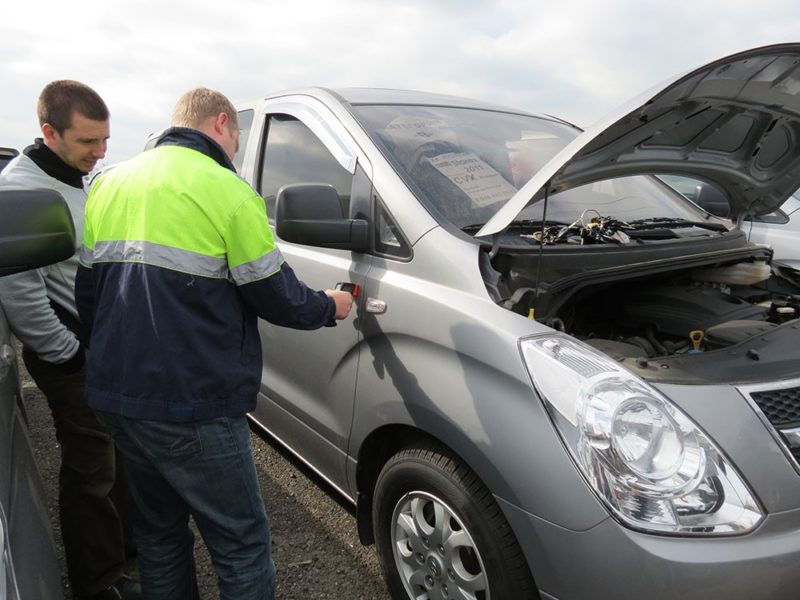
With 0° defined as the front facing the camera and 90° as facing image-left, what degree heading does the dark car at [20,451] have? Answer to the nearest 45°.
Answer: approximately 0°

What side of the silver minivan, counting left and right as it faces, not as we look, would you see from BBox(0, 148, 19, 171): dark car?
back

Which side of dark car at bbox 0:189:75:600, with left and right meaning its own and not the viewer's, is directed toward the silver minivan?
left

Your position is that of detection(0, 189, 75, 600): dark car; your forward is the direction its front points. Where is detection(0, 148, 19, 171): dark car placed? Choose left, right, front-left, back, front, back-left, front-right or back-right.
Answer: back

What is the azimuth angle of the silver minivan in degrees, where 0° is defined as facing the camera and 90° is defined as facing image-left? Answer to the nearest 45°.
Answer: approximately 315°

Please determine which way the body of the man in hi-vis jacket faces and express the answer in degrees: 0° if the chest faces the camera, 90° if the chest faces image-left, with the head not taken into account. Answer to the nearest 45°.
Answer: approximately 225°

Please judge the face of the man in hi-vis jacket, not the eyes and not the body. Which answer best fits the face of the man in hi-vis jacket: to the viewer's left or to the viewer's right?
to the viewer's right

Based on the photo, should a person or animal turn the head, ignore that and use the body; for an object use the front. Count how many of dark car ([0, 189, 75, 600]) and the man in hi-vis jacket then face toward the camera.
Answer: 1

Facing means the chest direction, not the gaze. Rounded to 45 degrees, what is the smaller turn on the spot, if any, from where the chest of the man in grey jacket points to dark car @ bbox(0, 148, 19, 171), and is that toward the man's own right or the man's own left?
approximately 135° to the man's own left
